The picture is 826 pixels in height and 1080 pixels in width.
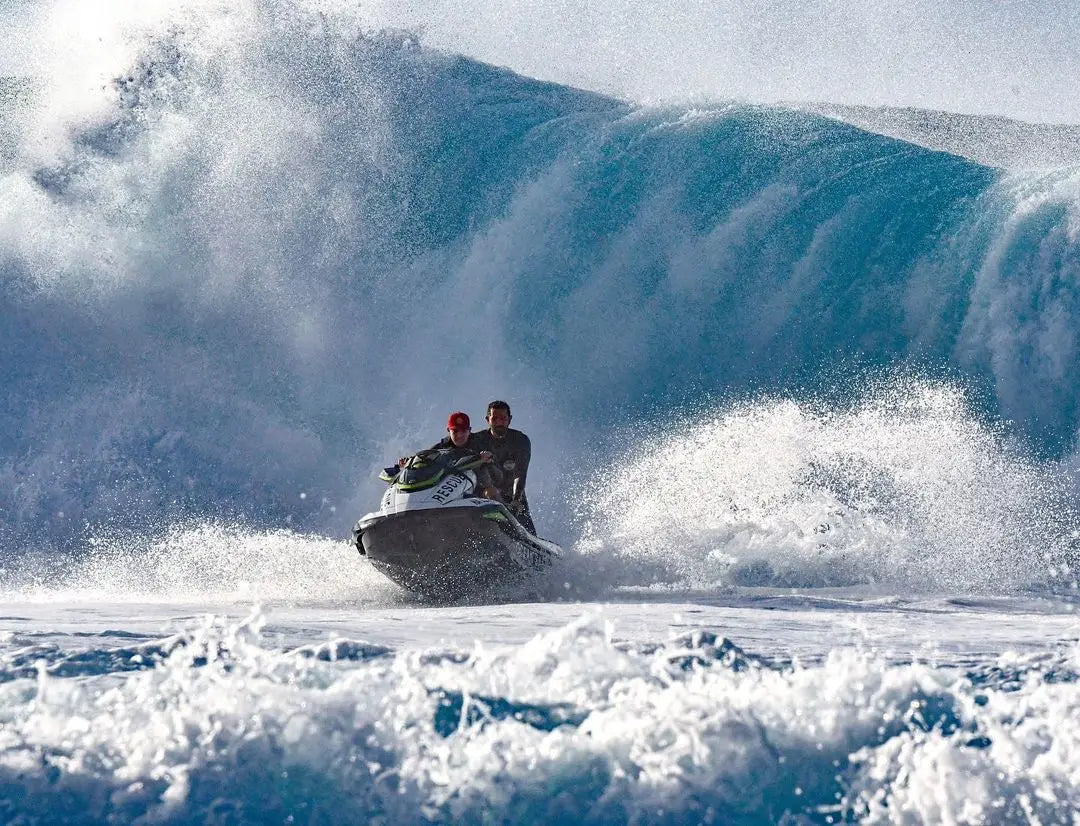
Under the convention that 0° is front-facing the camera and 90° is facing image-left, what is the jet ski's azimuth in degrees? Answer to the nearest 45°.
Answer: approximately 45°
